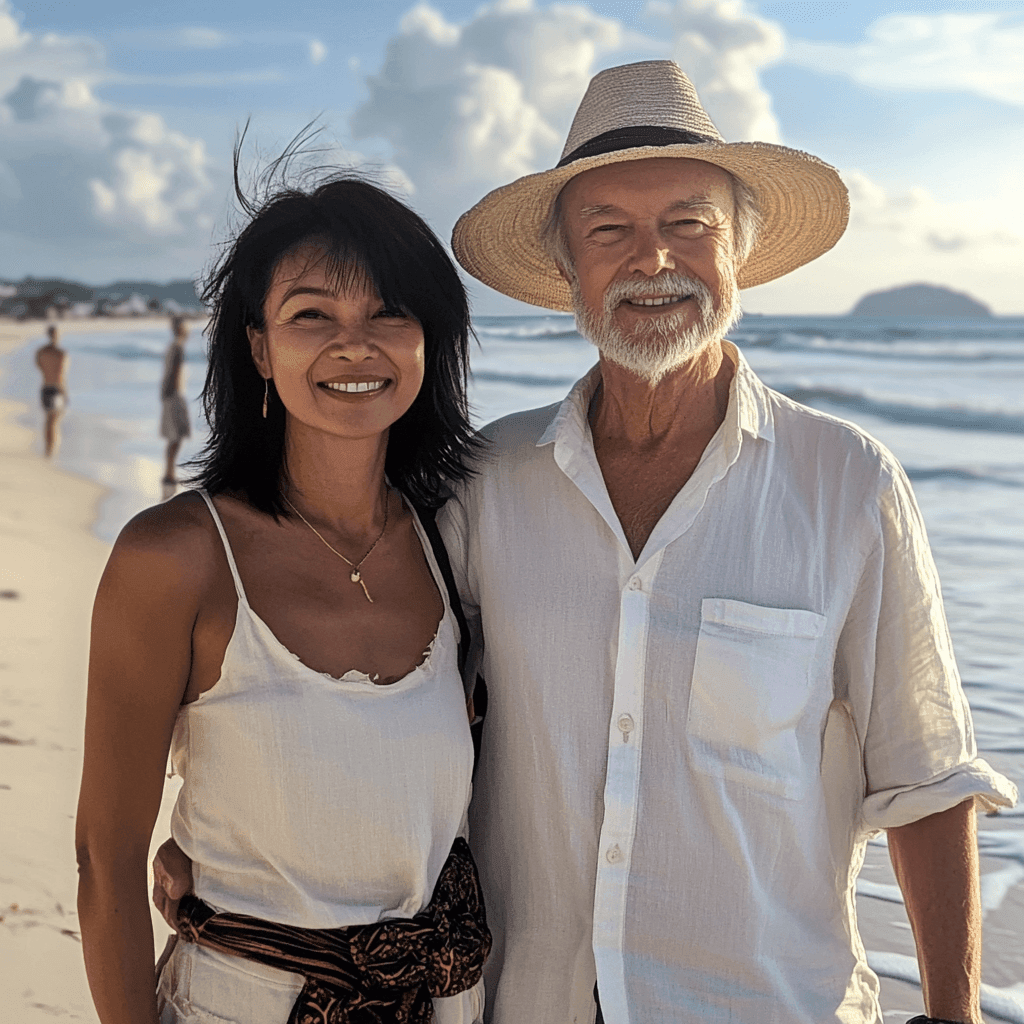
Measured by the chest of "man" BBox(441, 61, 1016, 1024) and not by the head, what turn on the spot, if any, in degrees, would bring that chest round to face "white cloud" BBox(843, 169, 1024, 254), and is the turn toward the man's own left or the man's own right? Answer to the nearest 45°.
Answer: approximately 180°

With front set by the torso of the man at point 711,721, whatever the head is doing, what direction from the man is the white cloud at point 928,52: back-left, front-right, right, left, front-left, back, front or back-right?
back

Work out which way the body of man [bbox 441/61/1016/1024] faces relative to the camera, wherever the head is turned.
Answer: toward the camera

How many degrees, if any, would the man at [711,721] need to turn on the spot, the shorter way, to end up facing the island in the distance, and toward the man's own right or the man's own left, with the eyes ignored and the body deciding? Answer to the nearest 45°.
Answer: approximately 180°

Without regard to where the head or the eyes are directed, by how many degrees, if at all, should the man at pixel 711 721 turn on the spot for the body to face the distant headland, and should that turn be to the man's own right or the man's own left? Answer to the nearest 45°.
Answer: approximately 135° to the man's own right

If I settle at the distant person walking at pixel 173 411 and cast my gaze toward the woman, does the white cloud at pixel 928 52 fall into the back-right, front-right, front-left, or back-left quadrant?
back-left

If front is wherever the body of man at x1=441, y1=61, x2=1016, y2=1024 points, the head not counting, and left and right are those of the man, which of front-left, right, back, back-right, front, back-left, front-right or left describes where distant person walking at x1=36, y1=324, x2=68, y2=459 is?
back-right

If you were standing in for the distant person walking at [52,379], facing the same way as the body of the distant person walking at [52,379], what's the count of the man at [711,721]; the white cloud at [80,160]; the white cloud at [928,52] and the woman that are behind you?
2
